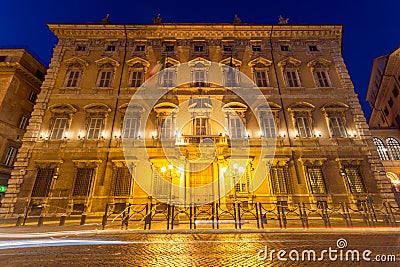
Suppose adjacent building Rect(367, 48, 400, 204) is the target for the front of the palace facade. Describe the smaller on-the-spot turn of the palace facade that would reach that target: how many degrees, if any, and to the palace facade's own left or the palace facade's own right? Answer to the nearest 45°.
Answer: approximately 90° to the palace facade's own left

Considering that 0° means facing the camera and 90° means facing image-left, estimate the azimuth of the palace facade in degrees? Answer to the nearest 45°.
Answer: approximately 0°

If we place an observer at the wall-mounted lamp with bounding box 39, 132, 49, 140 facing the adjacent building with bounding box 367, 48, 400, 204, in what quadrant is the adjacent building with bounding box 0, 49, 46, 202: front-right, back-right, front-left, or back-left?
back-left

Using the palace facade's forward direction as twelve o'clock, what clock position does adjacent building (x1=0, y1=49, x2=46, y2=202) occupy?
The adjacent building is roughly at 3 o'clock from the palace facade.
